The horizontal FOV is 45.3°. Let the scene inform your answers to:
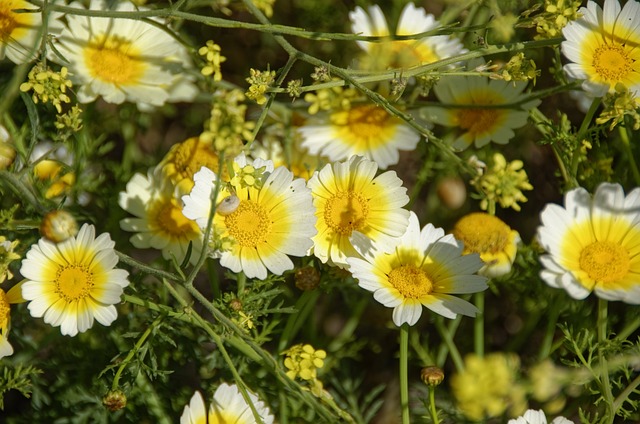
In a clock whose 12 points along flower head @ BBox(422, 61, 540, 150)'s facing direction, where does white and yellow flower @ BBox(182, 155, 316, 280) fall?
The white and yellow flower is roughly at 2 o'clock from the flower head.

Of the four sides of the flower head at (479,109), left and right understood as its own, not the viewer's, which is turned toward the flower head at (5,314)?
right

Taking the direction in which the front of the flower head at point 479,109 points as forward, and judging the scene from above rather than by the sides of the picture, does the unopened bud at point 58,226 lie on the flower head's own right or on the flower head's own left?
on the flower head's own right

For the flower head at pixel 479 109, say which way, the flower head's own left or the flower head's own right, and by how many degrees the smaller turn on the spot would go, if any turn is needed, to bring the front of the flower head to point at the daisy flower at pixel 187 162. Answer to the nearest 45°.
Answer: approximately 90° to the flower head's own right

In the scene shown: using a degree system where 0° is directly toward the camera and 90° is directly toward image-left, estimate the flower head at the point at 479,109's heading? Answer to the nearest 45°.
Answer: approximately 0°

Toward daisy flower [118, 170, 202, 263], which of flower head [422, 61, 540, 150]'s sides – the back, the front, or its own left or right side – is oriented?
right
